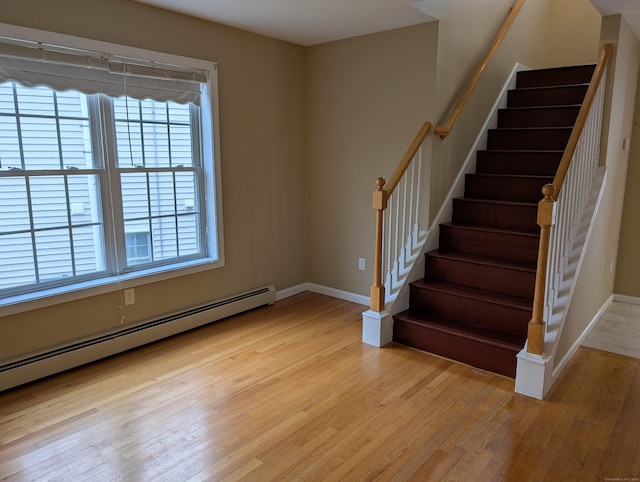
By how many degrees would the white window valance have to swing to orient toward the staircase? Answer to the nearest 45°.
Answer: approximately 45° to its left

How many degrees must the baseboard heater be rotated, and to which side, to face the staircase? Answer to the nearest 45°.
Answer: approximately 45° to its left

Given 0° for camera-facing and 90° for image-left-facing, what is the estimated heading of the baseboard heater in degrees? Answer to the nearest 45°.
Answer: approximately 315°
